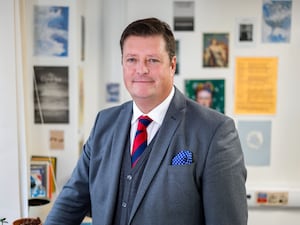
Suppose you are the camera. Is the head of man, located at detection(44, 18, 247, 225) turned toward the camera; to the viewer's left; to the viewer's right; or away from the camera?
toward the camera

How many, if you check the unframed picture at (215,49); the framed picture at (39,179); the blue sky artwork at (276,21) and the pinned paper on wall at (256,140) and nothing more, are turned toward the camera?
4

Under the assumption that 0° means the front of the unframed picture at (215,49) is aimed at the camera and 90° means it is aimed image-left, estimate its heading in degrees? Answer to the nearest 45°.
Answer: approximately 0°

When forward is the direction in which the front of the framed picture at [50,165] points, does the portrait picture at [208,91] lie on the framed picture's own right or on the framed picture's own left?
on the framed picture's own left

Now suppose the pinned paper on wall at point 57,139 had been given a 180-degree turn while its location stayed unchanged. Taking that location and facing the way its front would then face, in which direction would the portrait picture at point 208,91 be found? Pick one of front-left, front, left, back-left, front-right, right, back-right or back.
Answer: right

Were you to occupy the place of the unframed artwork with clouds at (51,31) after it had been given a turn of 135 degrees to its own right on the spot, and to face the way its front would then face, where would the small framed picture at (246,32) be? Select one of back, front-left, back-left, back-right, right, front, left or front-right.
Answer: back-right

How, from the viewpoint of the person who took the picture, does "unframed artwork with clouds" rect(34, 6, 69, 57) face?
facing the viewer

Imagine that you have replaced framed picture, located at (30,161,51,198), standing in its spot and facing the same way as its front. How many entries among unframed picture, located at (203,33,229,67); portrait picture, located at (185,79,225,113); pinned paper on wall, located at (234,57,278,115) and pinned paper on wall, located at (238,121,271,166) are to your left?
4

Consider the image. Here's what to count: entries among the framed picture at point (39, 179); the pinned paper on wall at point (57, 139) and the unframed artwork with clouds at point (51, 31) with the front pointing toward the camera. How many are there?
3

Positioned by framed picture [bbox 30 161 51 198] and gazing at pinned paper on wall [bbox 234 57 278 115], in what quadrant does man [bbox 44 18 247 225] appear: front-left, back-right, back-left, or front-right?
front-right

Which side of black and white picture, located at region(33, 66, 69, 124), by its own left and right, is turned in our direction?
front

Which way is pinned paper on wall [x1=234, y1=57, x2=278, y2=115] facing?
toward the camera

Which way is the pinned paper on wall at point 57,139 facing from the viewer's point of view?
toward the camera

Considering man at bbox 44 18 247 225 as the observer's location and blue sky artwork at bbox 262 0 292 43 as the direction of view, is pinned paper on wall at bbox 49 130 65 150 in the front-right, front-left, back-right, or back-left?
front-left
